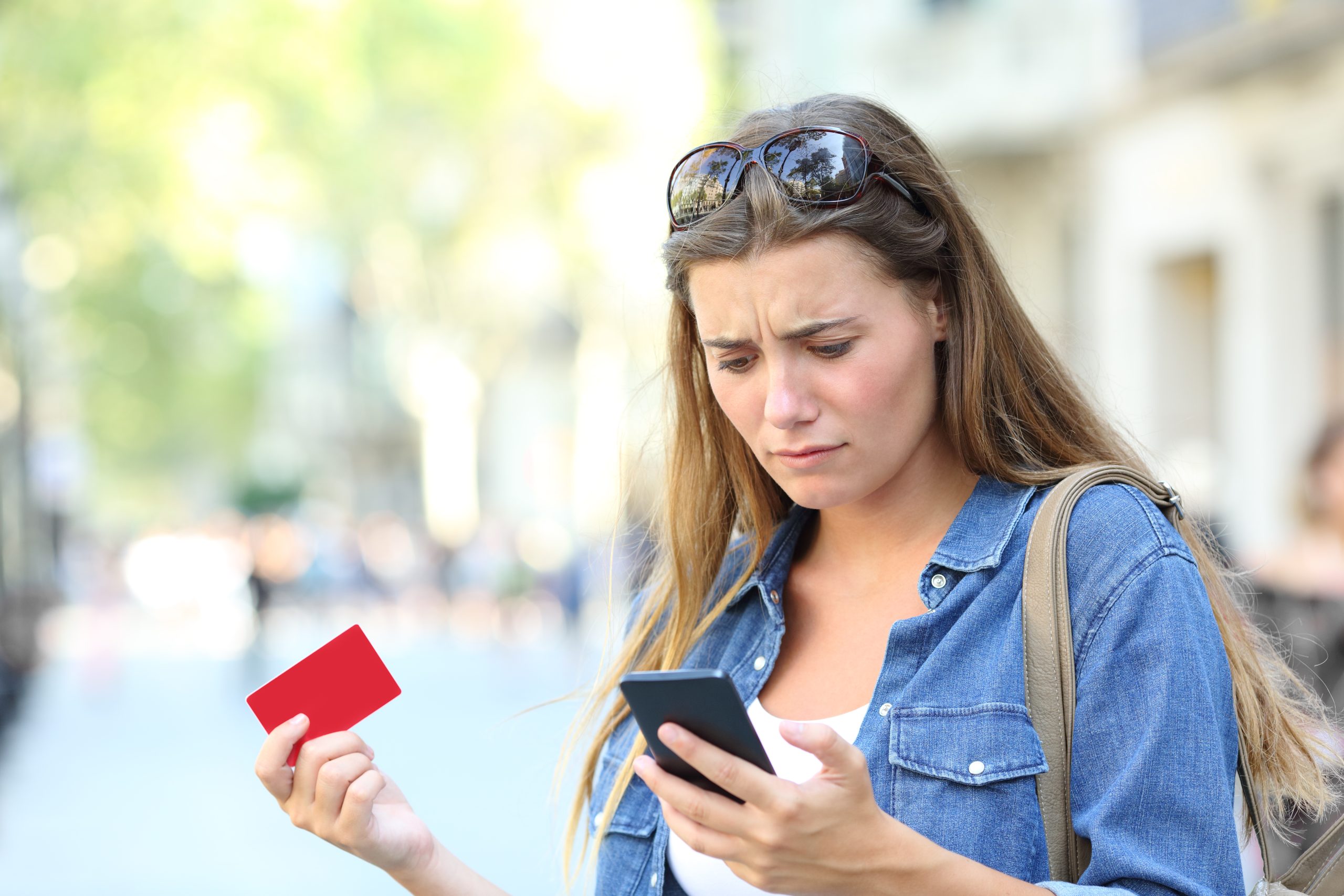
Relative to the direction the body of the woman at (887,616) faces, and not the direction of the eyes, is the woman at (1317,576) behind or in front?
behind

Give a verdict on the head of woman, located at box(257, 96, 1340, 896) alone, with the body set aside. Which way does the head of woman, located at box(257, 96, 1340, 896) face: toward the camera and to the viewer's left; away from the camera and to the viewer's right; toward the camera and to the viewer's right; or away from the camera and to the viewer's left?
toward the camera and to the viewer's left
